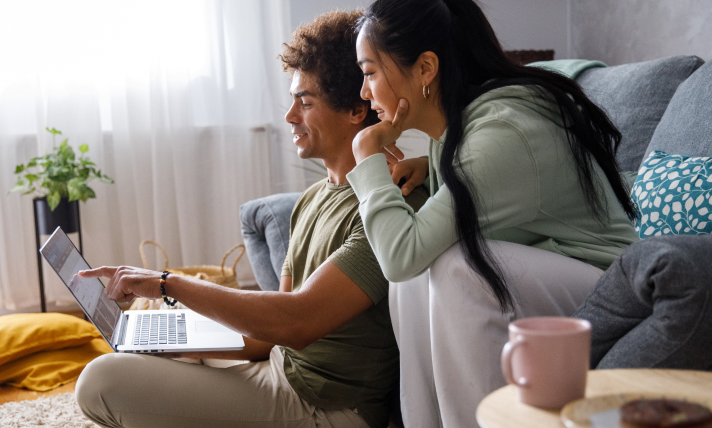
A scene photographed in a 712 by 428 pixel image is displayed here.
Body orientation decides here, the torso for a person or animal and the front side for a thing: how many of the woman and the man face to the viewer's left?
2

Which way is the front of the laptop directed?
to the viewer's right

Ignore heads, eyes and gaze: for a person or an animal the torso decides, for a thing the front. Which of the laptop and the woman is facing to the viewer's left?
the woman

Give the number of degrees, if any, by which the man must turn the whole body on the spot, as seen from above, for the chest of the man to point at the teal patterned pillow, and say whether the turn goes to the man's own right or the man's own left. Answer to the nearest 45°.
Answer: approximately 180°

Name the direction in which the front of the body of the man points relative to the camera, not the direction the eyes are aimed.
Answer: to the viewer's left

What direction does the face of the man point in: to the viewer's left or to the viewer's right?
to the viewer's left

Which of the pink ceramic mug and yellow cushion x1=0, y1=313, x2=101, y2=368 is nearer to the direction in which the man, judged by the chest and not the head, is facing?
the yellow cushion

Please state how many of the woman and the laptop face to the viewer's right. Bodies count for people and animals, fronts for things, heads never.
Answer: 1

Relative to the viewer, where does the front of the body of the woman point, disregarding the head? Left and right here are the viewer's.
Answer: facing to the left of the viewer

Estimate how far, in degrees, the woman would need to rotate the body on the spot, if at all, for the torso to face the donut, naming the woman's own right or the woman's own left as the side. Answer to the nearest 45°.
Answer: approximately 90° to the woman's own left
